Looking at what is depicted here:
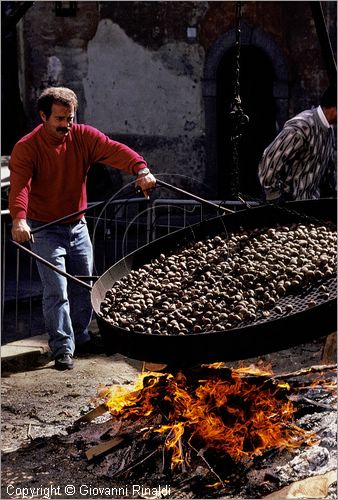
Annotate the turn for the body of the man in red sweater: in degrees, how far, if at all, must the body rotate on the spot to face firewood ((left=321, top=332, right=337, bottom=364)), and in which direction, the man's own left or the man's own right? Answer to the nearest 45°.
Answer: approximately 45° to the man's own left

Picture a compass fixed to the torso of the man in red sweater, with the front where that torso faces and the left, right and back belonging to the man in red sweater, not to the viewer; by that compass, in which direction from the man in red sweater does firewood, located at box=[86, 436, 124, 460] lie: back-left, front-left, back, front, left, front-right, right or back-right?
front-right

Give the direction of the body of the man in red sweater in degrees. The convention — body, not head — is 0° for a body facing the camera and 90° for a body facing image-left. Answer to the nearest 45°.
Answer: approximately 315°

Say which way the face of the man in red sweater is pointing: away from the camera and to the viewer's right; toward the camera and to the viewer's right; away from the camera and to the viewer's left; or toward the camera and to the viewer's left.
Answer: toward the camera and to the viewer's right

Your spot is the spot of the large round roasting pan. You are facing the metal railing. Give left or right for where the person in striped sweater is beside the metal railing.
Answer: right
